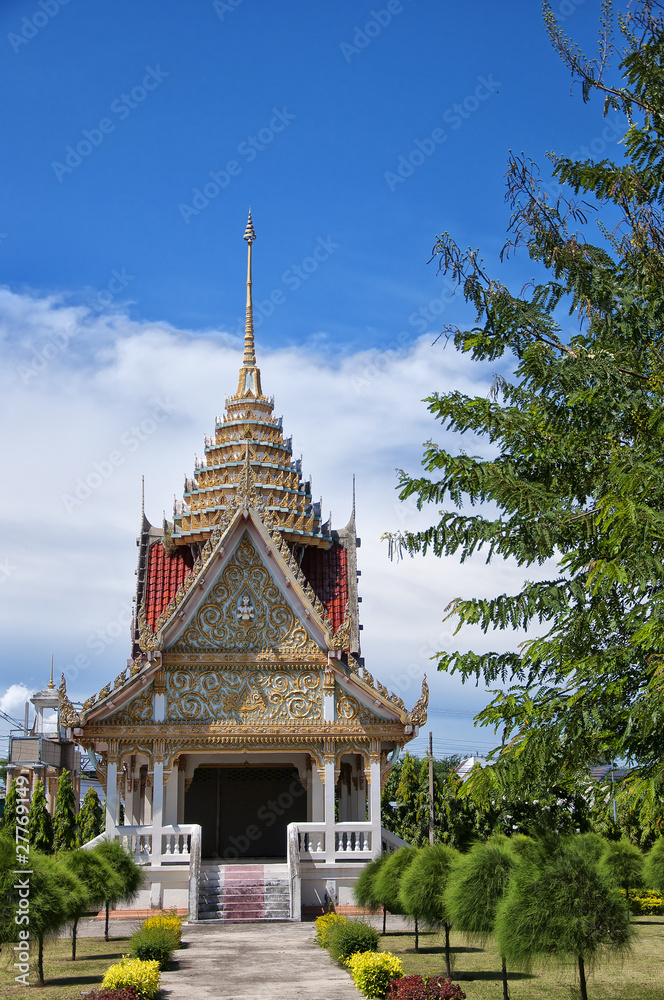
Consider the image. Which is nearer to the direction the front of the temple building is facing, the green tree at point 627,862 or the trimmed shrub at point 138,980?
the trimmed shrub

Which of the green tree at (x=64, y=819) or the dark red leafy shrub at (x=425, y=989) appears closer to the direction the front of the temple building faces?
the dark red leafy shrub

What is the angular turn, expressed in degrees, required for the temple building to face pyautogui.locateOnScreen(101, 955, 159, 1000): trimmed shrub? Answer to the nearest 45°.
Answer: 0° — it already faces it

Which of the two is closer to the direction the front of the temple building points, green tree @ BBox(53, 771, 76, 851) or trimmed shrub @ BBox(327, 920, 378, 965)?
the trimmed shrub

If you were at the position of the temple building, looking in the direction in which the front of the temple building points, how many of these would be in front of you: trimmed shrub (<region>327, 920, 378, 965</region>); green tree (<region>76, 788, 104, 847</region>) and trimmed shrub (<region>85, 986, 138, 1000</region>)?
2

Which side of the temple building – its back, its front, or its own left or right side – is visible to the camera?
front

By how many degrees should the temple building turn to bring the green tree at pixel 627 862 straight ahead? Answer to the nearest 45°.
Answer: approximately 90° to its left

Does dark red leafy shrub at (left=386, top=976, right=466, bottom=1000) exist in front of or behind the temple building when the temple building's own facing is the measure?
in front

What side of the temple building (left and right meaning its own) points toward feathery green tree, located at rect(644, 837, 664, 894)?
left

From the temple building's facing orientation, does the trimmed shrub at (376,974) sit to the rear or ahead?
ahead

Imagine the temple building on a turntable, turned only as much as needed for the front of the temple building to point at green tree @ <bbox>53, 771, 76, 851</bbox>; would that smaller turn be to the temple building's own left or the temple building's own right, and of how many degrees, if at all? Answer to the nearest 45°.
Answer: approximately 135° to the temple building's own right

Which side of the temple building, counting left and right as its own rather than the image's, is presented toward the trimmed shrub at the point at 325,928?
front
